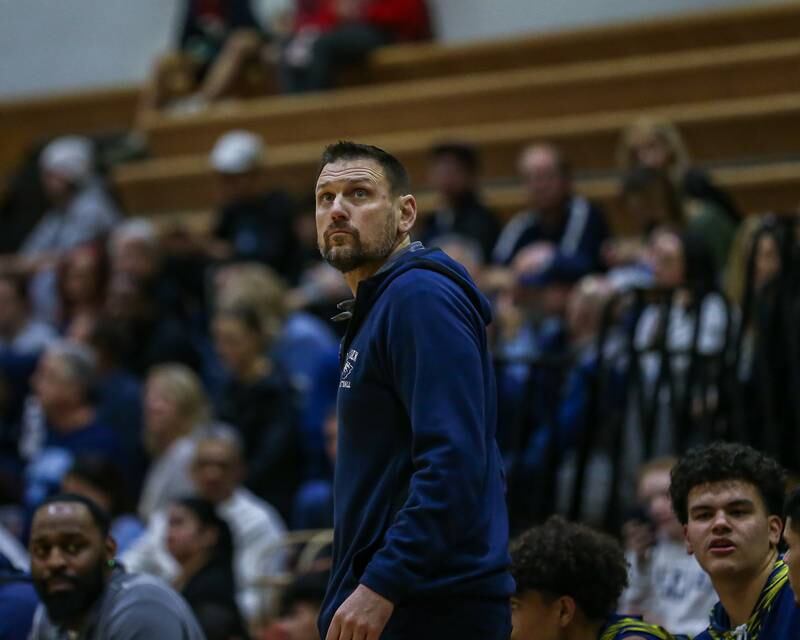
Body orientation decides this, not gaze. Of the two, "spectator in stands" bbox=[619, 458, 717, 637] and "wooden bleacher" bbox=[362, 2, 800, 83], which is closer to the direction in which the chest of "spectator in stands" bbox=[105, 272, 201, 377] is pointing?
the spectator in stands

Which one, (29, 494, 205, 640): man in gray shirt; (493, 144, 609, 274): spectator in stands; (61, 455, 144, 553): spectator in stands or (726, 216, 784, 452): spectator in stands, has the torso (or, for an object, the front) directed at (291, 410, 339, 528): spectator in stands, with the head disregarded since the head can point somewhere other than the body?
(493, 144, 609, 274): spectator in stands

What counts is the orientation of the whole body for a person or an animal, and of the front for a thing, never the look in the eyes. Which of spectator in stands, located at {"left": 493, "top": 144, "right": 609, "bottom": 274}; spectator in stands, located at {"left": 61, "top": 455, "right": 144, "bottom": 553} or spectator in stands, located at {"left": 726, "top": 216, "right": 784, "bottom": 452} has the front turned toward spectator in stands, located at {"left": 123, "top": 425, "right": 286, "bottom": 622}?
spectator in stands, located at {"left": 493, "top": 144, "right": 609, "bottom": 274}

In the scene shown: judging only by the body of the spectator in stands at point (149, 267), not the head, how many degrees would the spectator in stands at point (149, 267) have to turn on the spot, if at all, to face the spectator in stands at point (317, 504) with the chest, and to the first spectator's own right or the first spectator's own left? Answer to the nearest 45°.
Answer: approximately 45° to the first spectator's own left

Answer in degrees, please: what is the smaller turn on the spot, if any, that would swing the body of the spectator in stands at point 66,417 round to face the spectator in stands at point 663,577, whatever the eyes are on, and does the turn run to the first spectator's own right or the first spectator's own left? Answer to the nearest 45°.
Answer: approximately 90° to the first spectator's own left

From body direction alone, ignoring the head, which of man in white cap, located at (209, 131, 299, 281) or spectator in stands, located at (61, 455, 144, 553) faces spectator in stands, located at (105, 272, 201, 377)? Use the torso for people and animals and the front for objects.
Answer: the man in white cap

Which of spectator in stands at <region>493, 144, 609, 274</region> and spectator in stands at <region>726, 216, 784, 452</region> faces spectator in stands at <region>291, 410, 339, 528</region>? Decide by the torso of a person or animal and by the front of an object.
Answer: spectator in stands at <region>493, 144, 609, 274</region>

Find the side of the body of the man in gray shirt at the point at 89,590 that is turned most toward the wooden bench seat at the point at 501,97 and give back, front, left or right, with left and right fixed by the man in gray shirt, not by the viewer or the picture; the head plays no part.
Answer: back

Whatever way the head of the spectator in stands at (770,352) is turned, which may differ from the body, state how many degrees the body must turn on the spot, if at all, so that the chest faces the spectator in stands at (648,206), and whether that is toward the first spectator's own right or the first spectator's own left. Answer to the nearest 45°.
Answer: approximately 180°
